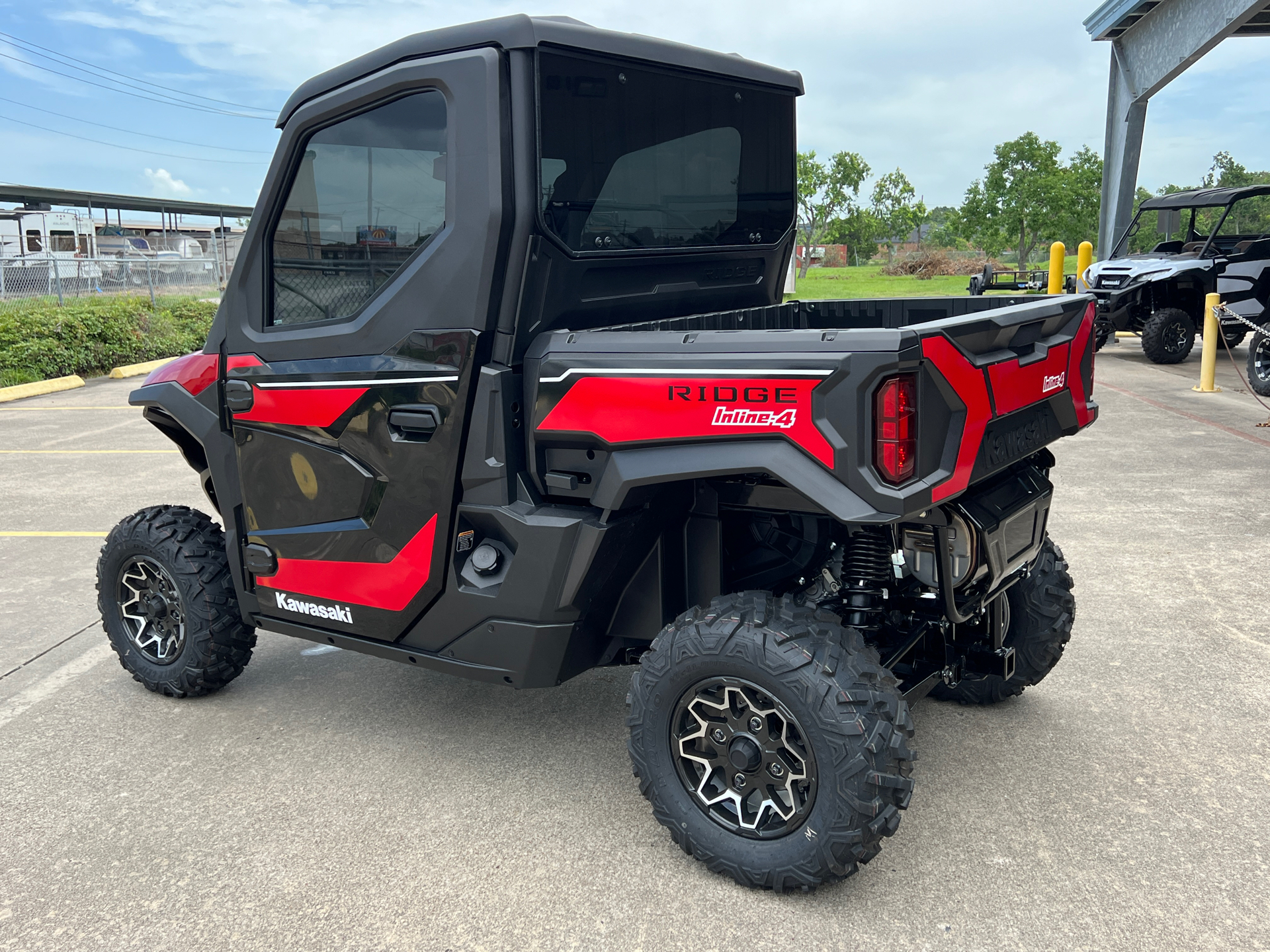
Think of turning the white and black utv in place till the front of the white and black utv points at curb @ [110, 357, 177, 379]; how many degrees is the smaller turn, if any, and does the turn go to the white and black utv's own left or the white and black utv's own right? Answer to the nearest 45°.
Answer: approximately 45° to the white and black utv's own right

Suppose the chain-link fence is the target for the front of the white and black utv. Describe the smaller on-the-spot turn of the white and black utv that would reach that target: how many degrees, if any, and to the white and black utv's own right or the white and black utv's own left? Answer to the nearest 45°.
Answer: approximately 45° to the white and black utv's own right

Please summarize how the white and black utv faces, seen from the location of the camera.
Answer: facing the viewer and to the left of the viewer

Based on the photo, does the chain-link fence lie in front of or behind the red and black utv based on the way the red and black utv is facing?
in front

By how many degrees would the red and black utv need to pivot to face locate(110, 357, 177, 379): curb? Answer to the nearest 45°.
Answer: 0° — it already faces it

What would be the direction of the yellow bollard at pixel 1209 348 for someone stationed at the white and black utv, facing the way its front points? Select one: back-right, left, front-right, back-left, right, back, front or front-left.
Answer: front-left

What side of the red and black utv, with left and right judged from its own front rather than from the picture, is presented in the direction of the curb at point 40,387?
front

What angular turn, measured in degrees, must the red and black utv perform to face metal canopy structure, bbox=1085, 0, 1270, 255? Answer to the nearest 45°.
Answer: approximately 90° to its right

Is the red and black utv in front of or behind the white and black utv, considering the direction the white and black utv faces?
in front

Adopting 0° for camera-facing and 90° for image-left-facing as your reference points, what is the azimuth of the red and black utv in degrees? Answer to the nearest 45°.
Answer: approximately 135°

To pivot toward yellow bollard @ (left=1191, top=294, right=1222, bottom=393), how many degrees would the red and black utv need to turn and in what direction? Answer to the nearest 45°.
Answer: approximately 90° to its right

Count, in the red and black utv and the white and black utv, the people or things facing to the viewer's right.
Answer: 0
